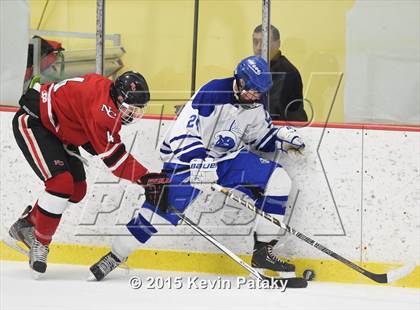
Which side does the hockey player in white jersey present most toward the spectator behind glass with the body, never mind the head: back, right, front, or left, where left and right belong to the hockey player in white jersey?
left

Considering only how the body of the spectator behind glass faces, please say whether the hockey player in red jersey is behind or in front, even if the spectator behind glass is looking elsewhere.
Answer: in front

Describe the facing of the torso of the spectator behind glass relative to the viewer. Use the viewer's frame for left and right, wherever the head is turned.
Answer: facing the viewer and to the left of the viewer

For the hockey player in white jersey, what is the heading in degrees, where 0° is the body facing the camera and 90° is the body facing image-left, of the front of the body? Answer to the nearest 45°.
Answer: approximately 315°

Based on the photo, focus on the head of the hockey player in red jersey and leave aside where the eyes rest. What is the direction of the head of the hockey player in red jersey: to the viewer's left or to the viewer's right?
to the viewer's right

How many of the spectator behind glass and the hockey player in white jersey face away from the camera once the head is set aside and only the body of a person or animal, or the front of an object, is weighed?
0

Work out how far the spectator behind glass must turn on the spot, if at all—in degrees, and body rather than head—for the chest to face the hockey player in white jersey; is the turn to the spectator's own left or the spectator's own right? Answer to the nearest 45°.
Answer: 0° — they already face them

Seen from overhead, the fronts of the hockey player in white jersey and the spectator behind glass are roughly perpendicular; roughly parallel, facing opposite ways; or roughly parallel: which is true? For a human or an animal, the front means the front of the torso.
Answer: roughly perpendicular

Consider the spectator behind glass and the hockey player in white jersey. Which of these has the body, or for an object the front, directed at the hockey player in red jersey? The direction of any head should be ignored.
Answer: the spectator behind glass
